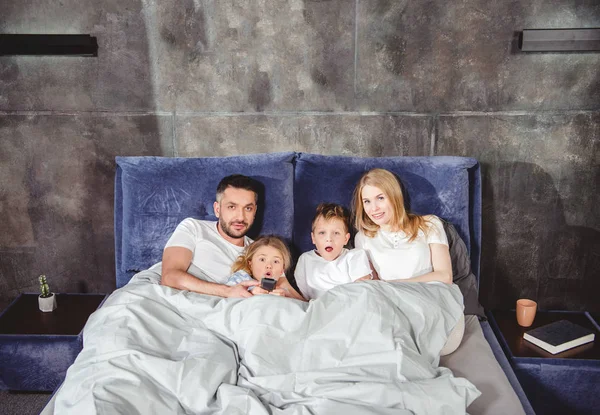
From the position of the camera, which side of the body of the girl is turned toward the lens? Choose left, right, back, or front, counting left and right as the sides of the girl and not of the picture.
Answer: front

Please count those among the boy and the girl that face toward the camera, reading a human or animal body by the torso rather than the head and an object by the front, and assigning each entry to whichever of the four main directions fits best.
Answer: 2

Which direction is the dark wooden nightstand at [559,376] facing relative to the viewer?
toward the camera

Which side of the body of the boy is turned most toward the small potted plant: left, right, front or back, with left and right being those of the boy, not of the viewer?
right

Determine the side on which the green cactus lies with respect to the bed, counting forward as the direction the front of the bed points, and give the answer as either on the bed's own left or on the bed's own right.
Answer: on the bed's own right

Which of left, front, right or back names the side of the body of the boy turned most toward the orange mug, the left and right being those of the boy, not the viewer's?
left

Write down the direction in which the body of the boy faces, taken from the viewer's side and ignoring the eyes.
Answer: toward the camera

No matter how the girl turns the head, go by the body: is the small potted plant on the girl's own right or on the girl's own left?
on the girl's own right

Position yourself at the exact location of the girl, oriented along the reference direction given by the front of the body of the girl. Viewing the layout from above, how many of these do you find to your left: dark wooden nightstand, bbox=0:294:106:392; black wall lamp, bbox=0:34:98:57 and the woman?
1
